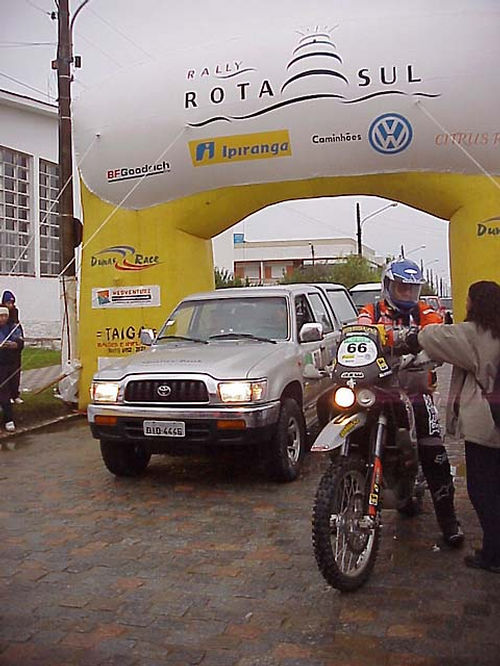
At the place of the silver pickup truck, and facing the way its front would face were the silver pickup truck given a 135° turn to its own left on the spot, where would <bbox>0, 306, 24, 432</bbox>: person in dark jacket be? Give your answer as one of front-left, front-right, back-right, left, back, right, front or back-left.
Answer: back-left

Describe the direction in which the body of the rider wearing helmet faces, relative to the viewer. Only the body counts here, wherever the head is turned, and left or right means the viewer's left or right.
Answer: facing the viewer

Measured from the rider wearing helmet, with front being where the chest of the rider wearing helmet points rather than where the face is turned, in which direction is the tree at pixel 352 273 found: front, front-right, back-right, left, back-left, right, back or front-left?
back

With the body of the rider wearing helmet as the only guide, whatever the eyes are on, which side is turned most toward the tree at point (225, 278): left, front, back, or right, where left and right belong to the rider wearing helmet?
back

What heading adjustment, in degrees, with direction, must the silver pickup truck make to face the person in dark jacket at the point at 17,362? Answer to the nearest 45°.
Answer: approximately 90° to its right

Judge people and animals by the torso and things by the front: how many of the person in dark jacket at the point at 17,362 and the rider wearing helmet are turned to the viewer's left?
0

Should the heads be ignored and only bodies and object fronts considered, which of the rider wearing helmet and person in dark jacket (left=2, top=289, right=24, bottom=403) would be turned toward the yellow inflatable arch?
the person in dark jacket

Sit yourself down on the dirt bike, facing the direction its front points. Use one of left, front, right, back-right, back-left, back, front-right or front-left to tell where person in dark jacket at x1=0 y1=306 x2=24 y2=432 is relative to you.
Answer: right

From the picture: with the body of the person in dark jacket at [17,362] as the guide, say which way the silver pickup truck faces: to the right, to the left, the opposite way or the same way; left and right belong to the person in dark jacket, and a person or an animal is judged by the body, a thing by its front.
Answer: to the right

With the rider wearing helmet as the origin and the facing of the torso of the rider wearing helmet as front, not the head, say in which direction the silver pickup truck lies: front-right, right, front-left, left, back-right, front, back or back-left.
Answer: back-right

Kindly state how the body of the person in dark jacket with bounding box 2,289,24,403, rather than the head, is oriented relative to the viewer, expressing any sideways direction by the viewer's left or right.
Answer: facing the viewer and to the right of the viewer

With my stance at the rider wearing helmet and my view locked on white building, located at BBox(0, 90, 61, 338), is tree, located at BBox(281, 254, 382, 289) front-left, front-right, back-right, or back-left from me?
front-right

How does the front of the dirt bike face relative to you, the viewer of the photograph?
facing the viewer and to the left of the viewer

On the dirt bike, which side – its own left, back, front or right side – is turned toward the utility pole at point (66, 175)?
right

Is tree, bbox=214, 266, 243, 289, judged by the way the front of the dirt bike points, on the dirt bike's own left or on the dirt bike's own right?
on the dirt bike's own right
